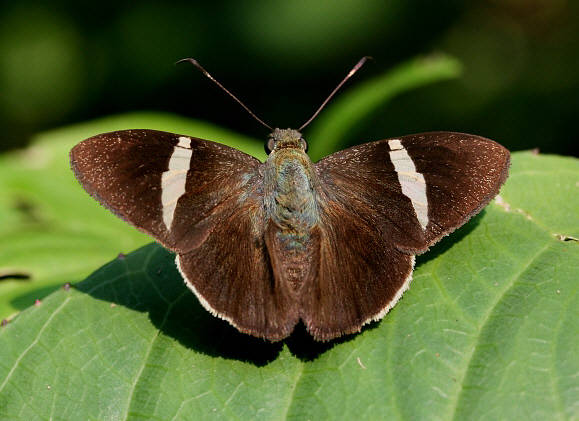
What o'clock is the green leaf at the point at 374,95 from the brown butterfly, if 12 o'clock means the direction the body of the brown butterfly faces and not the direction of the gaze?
The green leaf is roughly at 12 o'clock from the brown butterfly.

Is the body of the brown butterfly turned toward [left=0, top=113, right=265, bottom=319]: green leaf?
no

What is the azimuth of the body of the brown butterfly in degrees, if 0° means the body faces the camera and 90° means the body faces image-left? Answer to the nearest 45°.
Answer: approximately 180°
